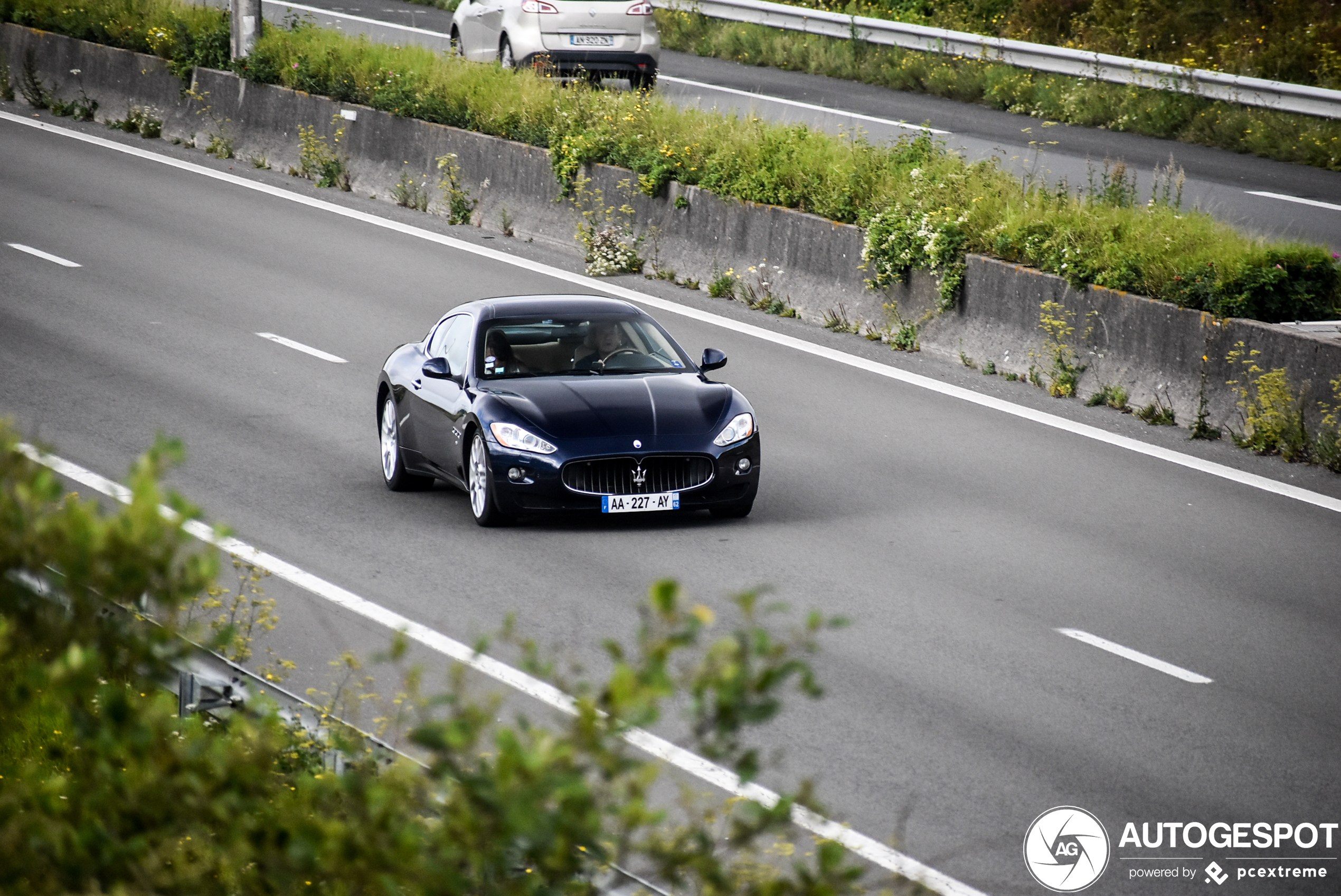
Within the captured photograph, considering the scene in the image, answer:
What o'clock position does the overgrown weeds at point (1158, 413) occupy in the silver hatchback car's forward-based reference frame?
The overgrown weeds is roughly at 7 o'clock from the silver hatchback car.

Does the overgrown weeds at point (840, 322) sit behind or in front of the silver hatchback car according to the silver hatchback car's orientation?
behind

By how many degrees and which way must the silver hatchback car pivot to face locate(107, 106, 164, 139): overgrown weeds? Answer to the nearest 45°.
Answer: approximately 45° to its left

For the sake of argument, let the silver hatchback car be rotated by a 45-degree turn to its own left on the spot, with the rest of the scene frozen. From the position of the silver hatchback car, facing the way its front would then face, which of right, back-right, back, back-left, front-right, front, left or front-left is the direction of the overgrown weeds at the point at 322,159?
front-left

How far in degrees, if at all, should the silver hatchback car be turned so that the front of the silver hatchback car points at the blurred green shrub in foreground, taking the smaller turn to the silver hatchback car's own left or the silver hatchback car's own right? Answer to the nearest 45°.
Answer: approximately 135° to the silver hatchback car's own left

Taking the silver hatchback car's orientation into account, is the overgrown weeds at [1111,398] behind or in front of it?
behind

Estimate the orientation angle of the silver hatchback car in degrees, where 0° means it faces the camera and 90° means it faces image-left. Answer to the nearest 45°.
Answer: approximately 135°

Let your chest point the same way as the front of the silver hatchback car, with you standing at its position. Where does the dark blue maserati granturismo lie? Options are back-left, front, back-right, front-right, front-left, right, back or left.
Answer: back-left

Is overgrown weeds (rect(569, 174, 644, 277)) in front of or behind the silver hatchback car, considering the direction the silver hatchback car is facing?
behind

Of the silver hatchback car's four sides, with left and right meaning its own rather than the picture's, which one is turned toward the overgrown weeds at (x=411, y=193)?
back

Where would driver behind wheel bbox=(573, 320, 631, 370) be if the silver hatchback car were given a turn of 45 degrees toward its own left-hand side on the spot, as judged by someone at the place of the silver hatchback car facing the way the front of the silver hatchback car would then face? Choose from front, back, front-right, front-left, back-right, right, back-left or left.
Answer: left

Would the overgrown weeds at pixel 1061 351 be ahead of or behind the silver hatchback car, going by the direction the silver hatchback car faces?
behind

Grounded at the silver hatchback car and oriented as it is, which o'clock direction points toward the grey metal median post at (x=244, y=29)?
The grey metal median post is roughly at 10 o'clock from the silver hatchback car.
